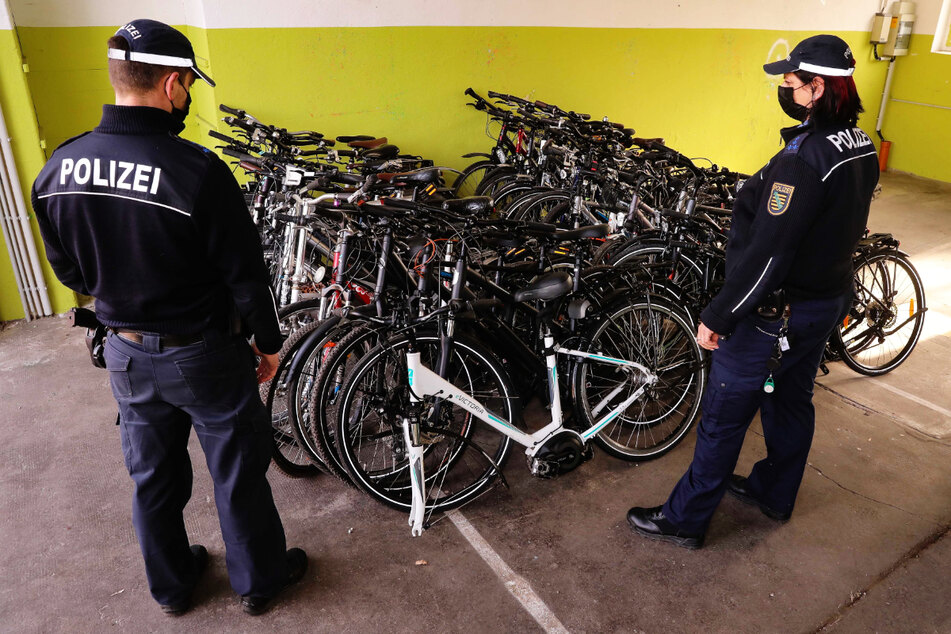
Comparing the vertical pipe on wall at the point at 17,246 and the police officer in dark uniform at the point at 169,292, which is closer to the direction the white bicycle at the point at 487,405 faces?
the police officer in dark uniform

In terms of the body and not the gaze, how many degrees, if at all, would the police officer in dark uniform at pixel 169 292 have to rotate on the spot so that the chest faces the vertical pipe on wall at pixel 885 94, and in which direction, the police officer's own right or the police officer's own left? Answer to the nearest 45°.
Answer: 0° — they already face it

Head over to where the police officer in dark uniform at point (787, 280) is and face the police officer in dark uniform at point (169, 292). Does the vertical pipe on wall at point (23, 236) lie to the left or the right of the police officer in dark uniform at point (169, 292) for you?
right

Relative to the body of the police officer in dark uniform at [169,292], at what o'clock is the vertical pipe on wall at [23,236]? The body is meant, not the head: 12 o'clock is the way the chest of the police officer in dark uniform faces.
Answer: The vertical pipe on wall is roughly at 10 o'clock from the police officer in dark uniform.

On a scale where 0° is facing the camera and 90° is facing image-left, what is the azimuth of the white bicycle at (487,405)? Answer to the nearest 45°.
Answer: approximately 45°

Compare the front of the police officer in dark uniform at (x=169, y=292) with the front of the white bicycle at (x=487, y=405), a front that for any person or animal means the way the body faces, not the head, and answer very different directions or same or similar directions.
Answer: very different directions

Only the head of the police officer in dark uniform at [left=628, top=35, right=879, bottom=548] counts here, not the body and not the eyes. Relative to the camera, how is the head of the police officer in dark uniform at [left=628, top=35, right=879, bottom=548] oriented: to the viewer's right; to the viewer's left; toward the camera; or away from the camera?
to the viewer's left

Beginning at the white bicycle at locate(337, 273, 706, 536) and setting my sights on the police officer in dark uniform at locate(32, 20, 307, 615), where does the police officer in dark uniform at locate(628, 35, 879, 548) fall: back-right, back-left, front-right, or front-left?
back-left

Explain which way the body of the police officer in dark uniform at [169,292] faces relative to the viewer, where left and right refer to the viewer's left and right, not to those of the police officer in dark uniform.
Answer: facing away from the viewer and to the right of the viewer

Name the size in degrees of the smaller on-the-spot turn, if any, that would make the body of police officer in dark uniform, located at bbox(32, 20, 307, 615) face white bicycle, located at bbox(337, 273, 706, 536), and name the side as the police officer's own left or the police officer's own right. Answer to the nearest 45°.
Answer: approximately 45° to the police officer's own right

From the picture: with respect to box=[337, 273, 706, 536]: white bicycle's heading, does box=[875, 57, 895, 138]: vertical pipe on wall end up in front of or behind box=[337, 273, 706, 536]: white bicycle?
behind
